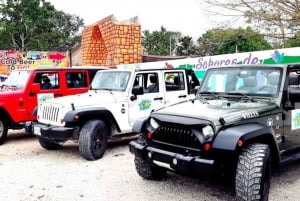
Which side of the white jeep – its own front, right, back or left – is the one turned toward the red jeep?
right

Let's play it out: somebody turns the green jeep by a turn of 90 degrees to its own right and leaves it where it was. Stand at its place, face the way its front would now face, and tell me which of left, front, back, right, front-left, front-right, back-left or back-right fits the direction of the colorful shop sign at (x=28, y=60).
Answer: front

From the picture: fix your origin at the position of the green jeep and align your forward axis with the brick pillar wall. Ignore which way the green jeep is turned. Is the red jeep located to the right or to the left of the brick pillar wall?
left

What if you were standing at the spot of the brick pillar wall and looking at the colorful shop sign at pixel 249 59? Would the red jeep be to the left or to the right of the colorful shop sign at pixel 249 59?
right

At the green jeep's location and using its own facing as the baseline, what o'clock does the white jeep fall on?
The white jeep is roughly at 3 o'clock from the green jeep.

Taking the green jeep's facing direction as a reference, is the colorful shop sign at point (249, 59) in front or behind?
behind

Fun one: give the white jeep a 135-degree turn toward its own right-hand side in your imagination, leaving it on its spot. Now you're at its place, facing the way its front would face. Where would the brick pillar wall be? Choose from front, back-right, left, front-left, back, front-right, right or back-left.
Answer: front

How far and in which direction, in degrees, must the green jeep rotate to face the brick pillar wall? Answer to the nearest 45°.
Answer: approximately 135° to its right

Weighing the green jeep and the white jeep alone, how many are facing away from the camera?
0

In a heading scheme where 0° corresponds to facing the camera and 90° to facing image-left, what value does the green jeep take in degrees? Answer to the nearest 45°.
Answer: approximately 45°

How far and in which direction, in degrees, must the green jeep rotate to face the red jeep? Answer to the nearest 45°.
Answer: approximately 90° to its right

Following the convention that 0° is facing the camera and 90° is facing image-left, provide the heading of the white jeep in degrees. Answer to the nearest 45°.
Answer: approximately 45°
